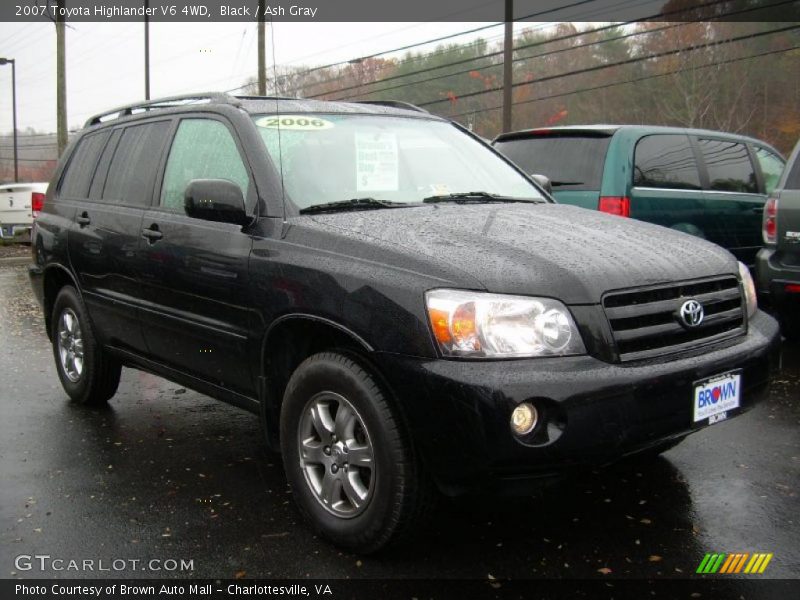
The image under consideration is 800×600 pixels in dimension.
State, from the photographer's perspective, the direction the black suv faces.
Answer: facing the viewer and to the right of the viewer

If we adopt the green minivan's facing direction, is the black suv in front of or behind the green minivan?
behind

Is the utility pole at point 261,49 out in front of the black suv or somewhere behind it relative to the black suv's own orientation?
behind

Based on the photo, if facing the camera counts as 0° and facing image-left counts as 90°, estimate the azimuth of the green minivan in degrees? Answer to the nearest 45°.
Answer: approximately 225°

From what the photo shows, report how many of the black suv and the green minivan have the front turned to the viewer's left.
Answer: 0

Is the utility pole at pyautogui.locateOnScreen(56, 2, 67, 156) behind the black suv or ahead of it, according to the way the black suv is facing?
behind

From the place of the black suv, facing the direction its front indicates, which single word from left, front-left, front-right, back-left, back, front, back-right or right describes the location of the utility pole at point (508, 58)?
back-left

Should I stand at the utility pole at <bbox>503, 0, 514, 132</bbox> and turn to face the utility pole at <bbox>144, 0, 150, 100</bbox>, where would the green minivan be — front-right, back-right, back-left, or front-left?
back-left

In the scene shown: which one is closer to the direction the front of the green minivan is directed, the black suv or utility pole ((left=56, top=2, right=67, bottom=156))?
the utility pole

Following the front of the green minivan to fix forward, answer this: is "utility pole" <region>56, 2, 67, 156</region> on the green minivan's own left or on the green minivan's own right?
on the green minivan's own left

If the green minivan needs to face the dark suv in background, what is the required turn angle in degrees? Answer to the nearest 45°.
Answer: approximately 90° to its right

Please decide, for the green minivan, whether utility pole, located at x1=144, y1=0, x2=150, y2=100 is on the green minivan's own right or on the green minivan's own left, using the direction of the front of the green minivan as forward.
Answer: on the green minivan's own left
